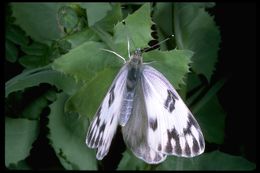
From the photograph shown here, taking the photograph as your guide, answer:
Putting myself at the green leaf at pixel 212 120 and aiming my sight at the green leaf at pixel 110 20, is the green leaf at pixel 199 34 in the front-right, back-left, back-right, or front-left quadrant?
front-right

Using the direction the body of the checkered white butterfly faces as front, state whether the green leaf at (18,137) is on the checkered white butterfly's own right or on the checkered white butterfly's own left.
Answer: on the checkered white butterfly's own left

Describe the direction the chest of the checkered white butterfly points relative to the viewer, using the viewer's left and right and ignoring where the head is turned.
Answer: facing away from the viewer
